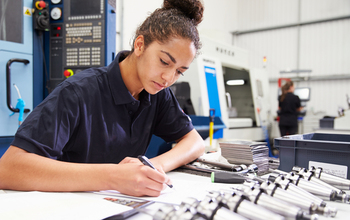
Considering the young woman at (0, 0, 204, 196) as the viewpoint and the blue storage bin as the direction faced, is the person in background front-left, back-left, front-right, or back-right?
front-left

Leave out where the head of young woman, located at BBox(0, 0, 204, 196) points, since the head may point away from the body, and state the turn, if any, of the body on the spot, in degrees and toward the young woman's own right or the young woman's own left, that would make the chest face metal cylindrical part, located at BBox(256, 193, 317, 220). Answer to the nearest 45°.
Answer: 0° — they already face it

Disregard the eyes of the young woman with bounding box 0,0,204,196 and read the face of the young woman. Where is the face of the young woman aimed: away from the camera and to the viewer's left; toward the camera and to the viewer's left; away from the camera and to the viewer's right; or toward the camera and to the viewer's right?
toward the camera and to the viewer's right

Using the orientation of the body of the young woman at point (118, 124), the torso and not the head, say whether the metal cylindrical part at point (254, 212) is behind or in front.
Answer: in front

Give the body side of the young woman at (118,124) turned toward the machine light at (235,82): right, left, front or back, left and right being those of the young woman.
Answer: left

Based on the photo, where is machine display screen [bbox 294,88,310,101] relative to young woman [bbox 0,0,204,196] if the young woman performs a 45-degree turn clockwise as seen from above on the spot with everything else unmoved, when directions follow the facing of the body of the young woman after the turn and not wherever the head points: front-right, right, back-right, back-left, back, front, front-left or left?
back-left

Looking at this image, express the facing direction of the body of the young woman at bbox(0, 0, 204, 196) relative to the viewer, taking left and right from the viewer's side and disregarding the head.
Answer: facing the viewer and to the right of the viewer

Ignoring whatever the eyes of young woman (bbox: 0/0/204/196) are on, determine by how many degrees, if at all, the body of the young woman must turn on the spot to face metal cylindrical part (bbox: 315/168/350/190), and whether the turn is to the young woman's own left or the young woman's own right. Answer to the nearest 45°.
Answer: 0° — they already face it

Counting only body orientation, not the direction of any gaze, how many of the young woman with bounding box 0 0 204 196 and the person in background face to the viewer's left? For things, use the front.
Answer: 0
